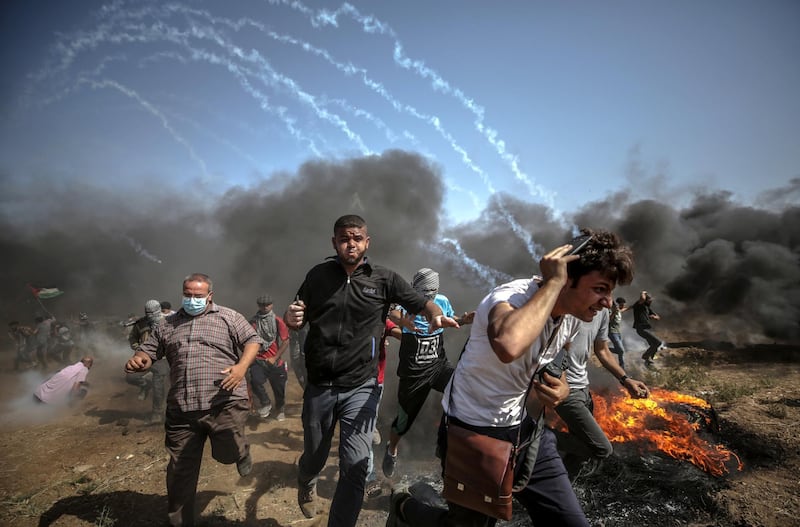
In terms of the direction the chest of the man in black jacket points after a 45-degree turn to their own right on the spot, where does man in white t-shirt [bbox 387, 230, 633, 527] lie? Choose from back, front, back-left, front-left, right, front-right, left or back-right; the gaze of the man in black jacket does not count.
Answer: left

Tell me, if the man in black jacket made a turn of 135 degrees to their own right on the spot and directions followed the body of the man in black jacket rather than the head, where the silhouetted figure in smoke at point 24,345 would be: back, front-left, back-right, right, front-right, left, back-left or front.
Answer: front

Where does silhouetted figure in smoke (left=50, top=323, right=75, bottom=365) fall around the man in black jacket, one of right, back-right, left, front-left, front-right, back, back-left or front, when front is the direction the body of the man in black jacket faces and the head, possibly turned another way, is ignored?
back-right

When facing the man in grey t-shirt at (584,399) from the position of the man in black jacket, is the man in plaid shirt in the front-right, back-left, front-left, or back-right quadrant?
back-left

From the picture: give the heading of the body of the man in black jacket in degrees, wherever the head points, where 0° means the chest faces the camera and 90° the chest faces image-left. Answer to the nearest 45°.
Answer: approximately 0°

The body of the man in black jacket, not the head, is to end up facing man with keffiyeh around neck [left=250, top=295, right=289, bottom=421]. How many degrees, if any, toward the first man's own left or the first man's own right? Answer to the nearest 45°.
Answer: approximately 180°

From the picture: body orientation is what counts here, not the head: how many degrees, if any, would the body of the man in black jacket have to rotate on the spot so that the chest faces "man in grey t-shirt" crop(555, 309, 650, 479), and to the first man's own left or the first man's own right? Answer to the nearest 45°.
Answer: approximately 90° to the first man's own left

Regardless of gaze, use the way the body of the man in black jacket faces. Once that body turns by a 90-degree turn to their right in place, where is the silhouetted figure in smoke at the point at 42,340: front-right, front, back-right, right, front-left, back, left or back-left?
front-right
